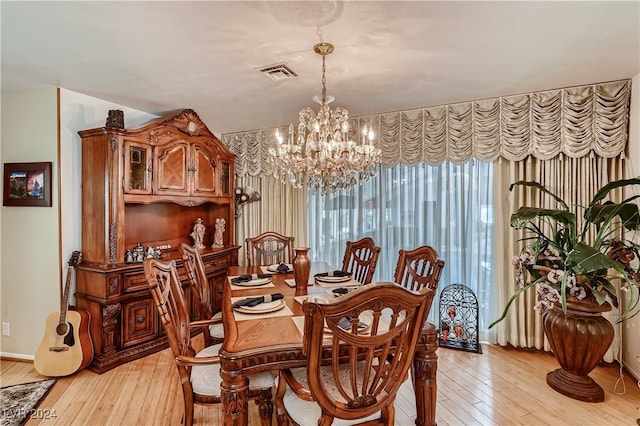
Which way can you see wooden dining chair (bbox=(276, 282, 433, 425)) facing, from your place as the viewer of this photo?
facing away from the viewer and to the left of the viewer

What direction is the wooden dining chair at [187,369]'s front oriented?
to the viewer's right

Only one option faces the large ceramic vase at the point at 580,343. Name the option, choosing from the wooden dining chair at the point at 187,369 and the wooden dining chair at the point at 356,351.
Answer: the wooden dining chair at the point at 187,369

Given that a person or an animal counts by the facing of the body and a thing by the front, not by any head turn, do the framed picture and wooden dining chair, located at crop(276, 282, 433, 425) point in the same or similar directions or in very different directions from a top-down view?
very different directions

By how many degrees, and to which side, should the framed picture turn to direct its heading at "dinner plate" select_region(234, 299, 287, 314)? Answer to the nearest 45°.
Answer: approximately 45° to its left

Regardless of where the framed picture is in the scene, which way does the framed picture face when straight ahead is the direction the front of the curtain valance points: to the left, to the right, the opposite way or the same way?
to the left

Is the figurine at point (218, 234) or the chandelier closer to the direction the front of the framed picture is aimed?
the chandelier

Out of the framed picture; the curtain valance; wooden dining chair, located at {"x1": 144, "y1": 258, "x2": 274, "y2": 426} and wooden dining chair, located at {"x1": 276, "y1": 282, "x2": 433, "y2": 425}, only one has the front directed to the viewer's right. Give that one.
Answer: wooden dining chair, located at {"x1": 144, "y1": 258, "x2": 274, "y2": 426}
